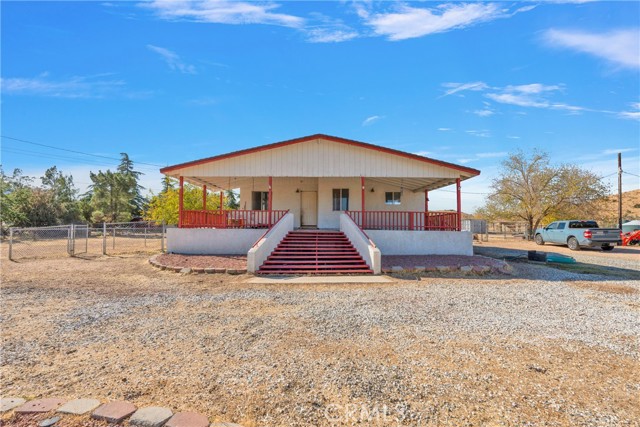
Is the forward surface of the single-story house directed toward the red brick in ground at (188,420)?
yes

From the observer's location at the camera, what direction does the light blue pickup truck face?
facing away from the viewer and to the left of the viewer

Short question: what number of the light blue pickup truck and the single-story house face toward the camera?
1

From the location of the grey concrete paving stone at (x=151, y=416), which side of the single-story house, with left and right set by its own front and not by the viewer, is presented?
front

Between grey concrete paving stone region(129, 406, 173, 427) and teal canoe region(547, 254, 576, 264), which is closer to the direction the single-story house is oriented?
the grey concrete paving stone

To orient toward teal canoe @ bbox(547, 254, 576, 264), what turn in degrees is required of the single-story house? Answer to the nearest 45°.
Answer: approximately 90° to its left

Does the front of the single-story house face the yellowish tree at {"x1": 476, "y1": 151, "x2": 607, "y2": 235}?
no

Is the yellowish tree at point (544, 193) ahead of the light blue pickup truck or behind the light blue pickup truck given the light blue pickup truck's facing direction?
ahead

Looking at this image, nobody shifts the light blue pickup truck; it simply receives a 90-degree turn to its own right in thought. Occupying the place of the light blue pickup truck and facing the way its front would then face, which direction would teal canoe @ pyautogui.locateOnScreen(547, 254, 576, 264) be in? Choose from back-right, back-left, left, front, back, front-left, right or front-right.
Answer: back-right

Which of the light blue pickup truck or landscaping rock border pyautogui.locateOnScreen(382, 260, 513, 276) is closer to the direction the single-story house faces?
the landscaping rock border

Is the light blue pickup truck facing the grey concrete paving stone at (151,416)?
no

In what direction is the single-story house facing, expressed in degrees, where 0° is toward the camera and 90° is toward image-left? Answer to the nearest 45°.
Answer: approximately 0°

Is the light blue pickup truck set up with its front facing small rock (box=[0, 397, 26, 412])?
no

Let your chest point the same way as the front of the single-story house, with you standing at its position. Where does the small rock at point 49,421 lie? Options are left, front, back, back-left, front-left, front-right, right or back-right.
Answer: front

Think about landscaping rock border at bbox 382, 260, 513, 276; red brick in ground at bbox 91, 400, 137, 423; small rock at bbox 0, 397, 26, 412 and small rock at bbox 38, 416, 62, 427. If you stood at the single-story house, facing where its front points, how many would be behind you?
0

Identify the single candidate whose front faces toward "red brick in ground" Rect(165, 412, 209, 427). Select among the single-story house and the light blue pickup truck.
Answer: the single-story house

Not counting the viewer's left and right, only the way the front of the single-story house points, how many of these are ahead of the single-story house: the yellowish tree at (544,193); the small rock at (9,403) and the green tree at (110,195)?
1

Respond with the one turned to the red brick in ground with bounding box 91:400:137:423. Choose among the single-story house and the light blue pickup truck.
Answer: the single-story house

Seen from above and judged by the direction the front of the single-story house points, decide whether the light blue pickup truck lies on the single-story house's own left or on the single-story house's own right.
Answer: on the single-story house's own left
